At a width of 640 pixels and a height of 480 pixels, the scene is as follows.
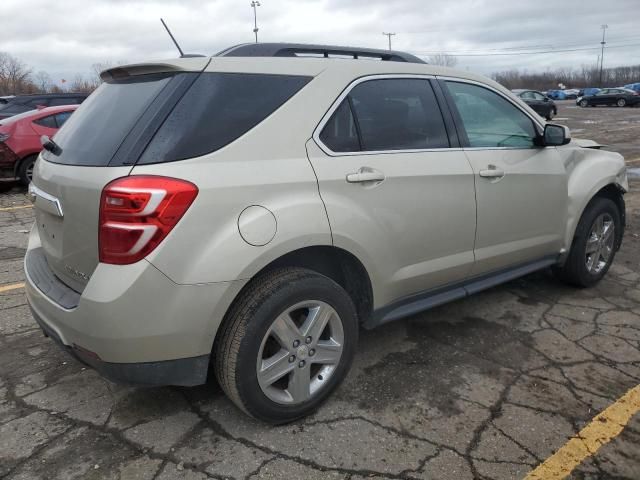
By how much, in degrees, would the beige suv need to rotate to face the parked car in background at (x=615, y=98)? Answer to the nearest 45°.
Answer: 0° — it already faces it

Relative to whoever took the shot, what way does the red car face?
facing away from the viewer and to the right of the viewer

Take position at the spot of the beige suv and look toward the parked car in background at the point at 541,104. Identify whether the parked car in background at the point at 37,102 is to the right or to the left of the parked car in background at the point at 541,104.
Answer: left

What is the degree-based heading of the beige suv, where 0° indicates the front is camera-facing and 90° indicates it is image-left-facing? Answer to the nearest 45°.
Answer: approximately 225°

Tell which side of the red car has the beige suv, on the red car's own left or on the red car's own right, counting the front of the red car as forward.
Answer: on the red car's own right

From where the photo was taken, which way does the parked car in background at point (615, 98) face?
to the viewer's left
